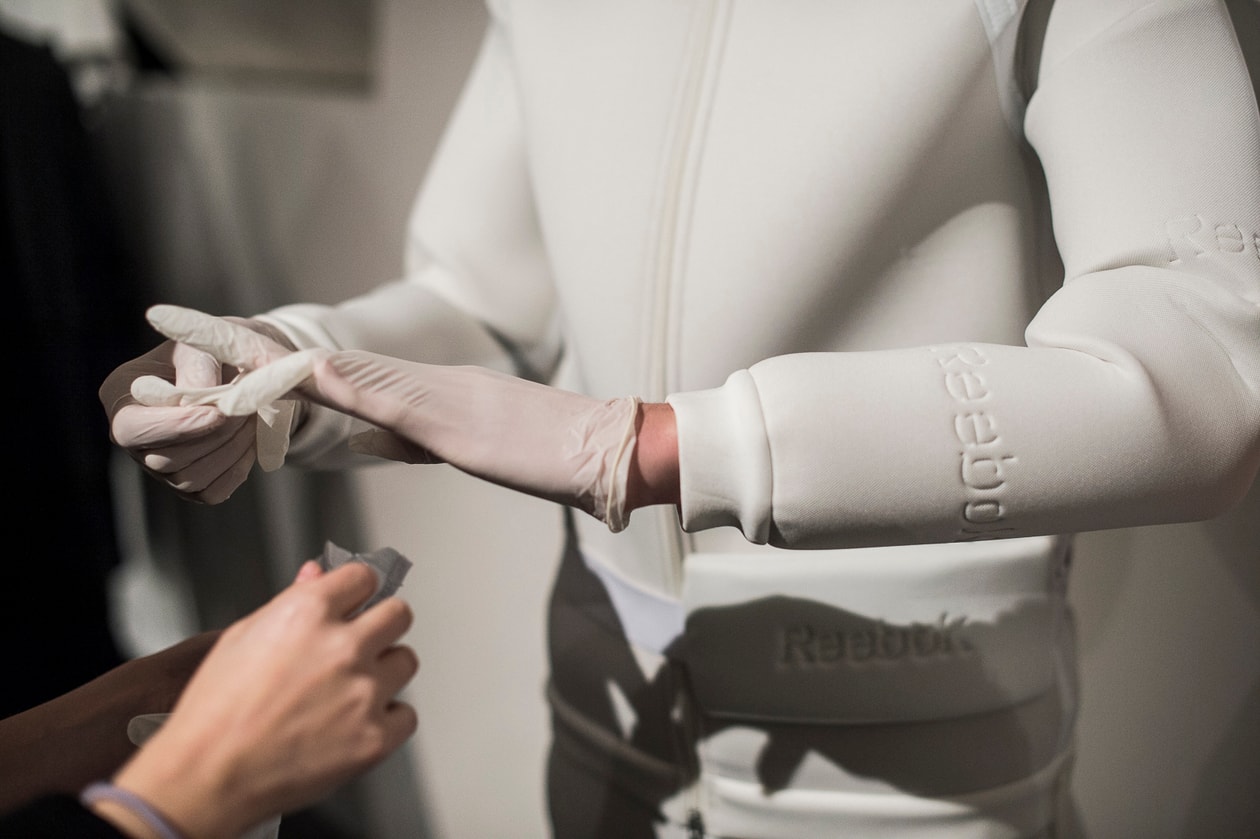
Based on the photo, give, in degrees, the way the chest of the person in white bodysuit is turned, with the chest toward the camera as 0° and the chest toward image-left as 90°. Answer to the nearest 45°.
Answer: approximately 45°
